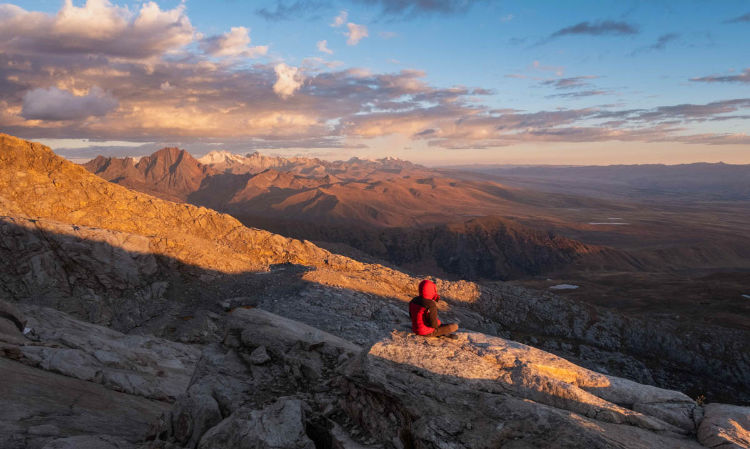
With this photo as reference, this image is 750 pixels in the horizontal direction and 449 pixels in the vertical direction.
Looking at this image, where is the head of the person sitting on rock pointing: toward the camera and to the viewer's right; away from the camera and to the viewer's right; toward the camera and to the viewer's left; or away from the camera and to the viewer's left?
away from the camera and to the viewer's right

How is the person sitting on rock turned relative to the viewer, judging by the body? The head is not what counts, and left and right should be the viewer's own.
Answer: facing away from the viewer and to the right of the viewer

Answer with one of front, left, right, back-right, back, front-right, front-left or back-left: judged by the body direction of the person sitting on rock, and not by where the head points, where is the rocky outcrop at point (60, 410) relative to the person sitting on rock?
back-left
